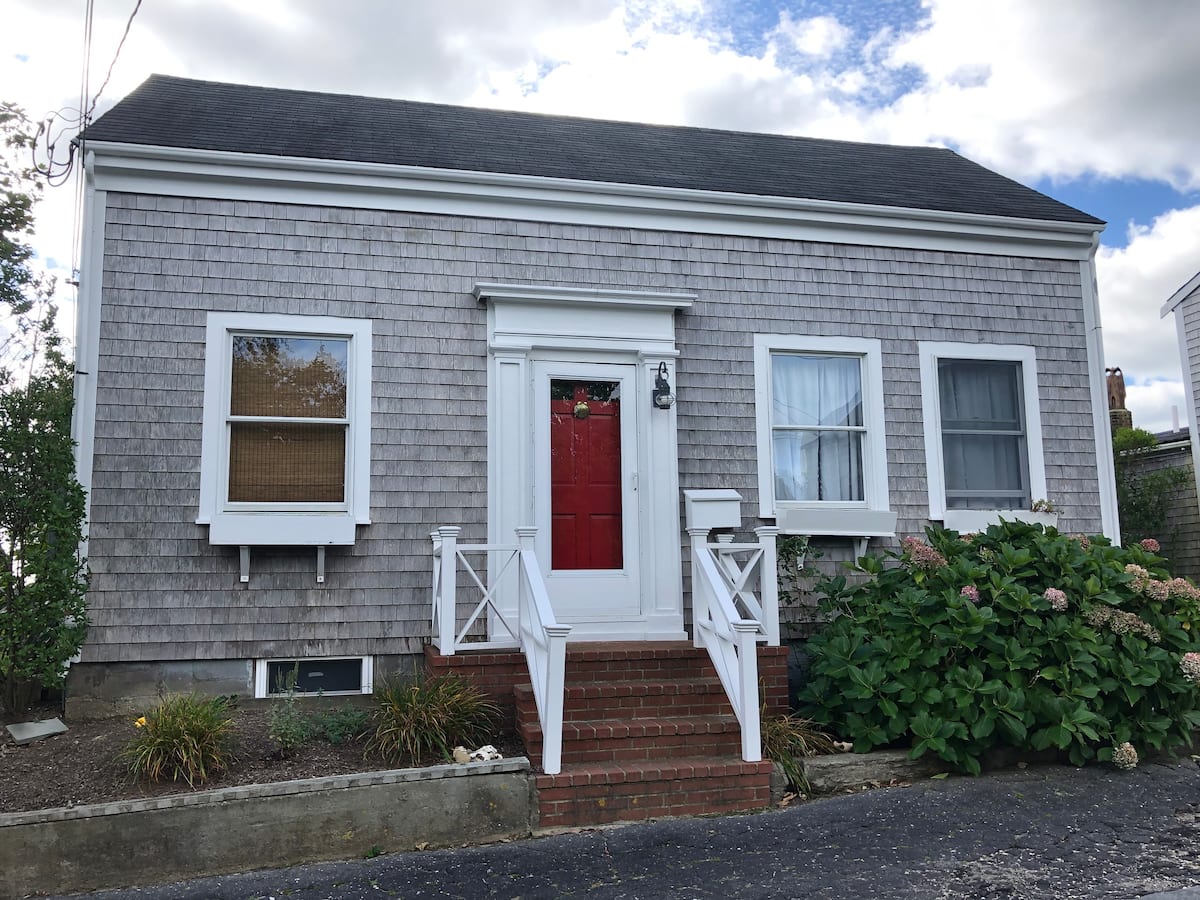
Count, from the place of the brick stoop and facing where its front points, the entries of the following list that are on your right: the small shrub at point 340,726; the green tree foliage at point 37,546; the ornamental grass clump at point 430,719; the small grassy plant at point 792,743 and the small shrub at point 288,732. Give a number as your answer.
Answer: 4

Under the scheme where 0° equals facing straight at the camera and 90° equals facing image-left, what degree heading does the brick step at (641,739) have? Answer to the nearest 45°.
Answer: approximately 0°

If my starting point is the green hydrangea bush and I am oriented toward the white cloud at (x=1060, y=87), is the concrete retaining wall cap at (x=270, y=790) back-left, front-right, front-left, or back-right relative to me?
back-left

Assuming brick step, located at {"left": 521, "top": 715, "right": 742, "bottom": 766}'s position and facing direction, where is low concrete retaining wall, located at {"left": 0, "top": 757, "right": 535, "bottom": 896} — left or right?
on its right

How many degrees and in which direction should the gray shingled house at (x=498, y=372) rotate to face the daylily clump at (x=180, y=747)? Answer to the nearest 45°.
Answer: approximately 45° to its right

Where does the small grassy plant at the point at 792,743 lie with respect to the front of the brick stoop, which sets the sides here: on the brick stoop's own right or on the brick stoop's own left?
on the brick stoop's own left

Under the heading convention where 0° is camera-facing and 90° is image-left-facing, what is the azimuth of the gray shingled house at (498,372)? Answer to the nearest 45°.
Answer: approximately 0°

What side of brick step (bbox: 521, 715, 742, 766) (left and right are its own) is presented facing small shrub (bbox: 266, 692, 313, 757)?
right

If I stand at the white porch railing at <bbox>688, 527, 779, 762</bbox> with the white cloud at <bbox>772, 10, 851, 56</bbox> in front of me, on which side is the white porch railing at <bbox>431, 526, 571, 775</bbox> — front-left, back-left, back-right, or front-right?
back-left
